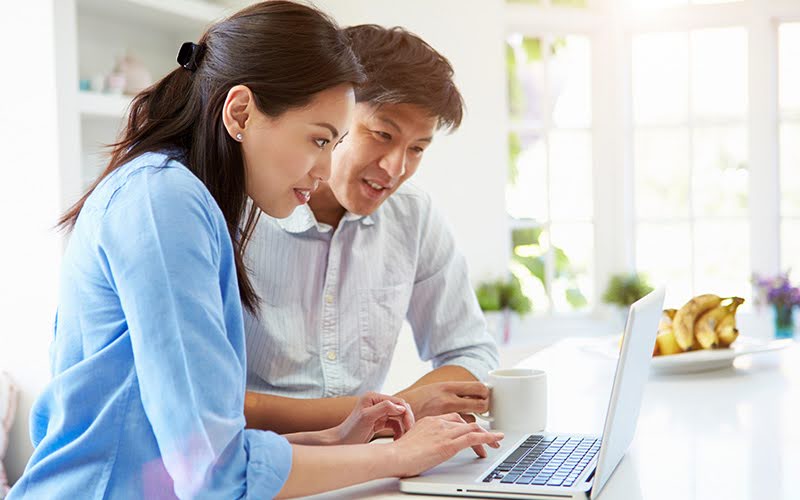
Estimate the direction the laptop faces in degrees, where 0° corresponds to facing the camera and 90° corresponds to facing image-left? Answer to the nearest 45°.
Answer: approximately 90°

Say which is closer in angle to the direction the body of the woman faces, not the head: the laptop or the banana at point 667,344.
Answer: the laptop

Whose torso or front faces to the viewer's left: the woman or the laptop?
the laptop

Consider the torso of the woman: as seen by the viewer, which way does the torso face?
to the viewer's right

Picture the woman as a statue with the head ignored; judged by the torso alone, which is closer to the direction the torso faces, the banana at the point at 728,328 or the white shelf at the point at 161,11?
the banana

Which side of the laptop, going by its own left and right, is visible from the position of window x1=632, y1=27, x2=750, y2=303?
right

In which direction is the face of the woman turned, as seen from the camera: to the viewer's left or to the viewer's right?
to the viewer's right

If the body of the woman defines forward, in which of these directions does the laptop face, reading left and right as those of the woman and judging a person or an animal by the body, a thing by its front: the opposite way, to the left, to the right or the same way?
the opposite way

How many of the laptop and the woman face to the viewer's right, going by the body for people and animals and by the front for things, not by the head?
1

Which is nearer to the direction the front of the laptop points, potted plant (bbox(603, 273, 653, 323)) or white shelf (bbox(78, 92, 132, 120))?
the white shelf

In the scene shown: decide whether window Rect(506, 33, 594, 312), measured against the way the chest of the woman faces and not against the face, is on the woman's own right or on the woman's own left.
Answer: on the woman's own left

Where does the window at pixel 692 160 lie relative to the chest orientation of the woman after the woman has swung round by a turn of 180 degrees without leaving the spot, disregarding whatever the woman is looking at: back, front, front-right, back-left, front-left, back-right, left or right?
back-right

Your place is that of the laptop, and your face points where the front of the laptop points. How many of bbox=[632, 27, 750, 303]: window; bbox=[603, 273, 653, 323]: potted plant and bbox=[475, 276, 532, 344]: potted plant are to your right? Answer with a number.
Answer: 3

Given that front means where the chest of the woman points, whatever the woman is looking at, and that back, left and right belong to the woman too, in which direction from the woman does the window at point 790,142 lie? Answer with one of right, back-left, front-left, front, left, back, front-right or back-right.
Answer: front-left
